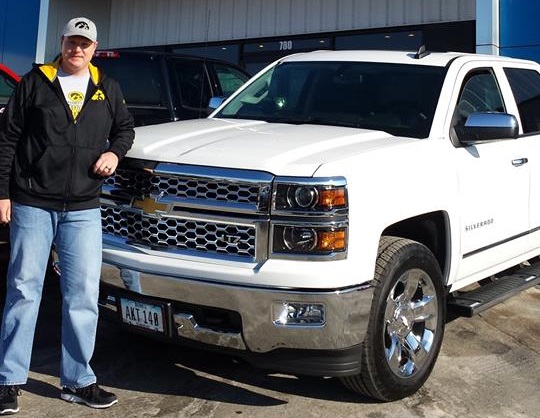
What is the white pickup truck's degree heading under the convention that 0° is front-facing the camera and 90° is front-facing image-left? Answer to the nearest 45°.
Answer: approximately 45°

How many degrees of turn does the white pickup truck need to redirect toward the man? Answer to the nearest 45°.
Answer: approximately 45° to its right

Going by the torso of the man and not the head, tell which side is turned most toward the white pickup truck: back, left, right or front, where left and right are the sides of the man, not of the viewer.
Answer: left

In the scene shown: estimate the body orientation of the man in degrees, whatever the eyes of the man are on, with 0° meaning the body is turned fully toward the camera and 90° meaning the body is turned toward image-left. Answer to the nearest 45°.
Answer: approximately 0°
